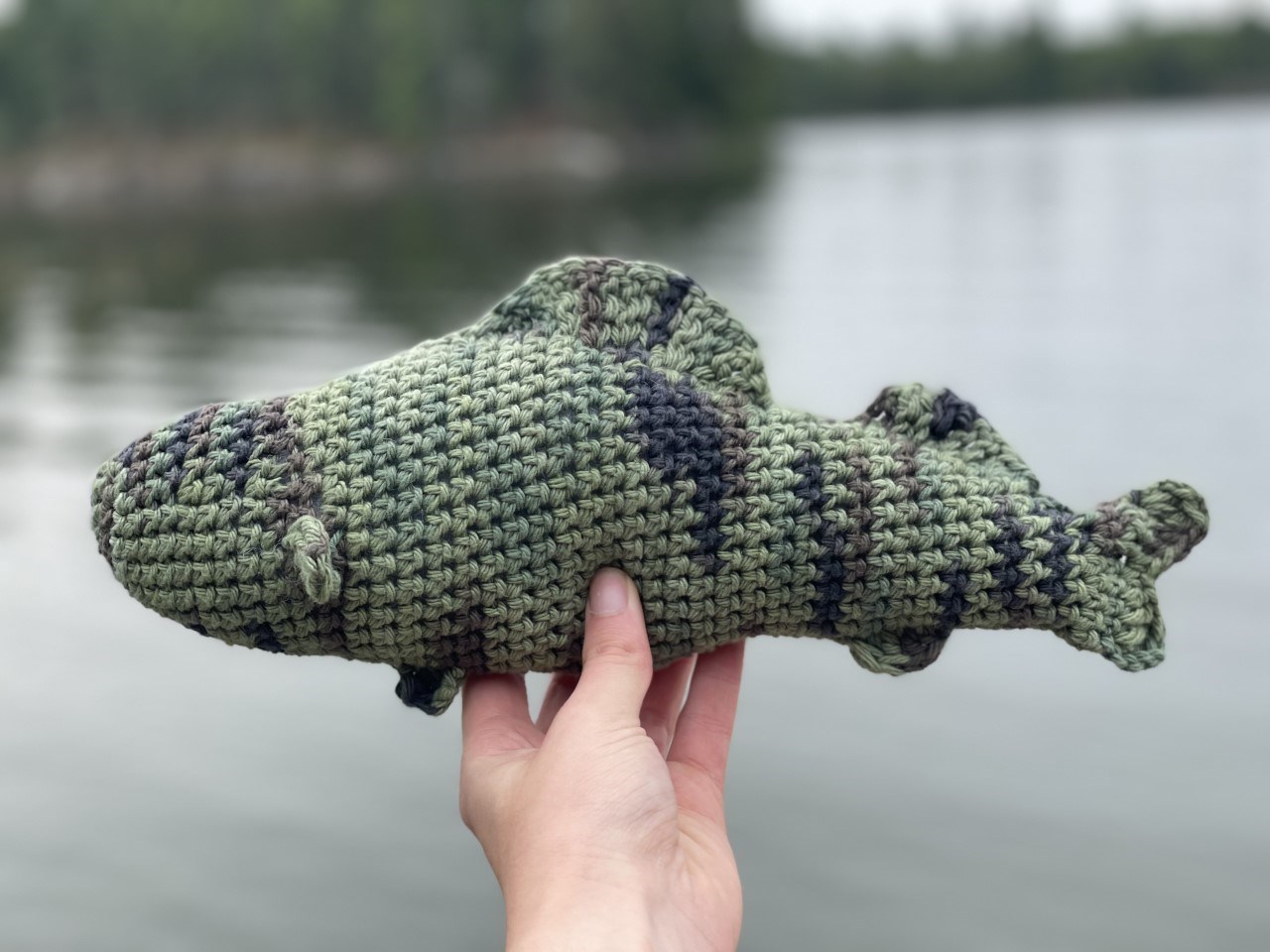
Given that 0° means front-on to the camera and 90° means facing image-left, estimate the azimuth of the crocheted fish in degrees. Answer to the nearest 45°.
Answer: approximately 90°
